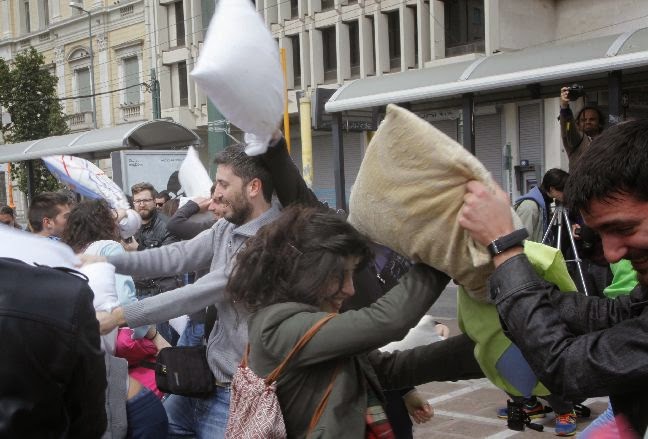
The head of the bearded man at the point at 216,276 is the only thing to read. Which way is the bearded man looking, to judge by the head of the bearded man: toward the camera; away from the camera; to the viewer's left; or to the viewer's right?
to the viewer's left

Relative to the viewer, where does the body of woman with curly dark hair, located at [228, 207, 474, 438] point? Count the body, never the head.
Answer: to the viewer's right

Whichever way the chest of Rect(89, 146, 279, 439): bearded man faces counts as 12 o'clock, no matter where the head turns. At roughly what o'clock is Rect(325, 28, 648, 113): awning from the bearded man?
The awning is roughly at 4 o'clock from the bearded man.

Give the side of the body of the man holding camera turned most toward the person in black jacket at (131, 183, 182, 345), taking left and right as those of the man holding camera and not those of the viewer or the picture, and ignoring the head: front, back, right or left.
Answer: front

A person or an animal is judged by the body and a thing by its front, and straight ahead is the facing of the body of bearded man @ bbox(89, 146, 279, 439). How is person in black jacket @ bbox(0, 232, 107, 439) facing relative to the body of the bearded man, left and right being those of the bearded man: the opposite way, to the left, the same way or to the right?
to the right

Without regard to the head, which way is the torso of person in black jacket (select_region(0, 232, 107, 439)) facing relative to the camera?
away from the camera

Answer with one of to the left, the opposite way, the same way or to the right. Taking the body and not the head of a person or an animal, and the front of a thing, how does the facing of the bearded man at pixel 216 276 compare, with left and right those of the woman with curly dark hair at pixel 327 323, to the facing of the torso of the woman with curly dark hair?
the opposite way

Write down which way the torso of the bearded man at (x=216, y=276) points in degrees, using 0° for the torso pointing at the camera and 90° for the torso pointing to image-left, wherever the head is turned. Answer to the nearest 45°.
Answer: approximately 90°

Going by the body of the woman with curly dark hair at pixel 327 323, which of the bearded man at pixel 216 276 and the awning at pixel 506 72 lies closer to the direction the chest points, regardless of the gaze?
the awning

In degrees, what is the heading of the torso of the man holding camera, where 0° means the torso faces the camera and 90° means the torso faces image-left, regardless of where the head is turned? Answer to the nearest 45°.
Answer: approximately 0°
